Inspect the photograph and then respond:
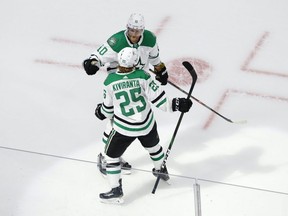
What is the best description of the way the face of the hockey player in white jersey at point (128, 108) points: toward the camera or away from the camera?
away from the camera

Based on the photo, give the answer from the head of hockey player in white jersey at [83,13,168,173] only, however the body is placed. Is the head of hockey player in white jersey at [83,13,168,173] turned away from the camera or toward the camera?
toward the camera

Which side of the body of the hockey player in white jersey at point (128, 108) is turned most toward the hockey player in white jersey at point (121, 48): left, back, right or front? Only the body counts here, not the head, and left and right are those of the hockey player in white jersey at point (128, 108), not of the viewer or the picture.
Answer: front

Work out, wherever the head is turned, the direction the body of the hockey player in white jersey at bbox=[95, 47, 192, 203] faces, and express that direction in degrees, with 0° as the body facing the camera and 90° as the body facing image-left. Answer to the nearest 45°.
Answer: approximately 180°
